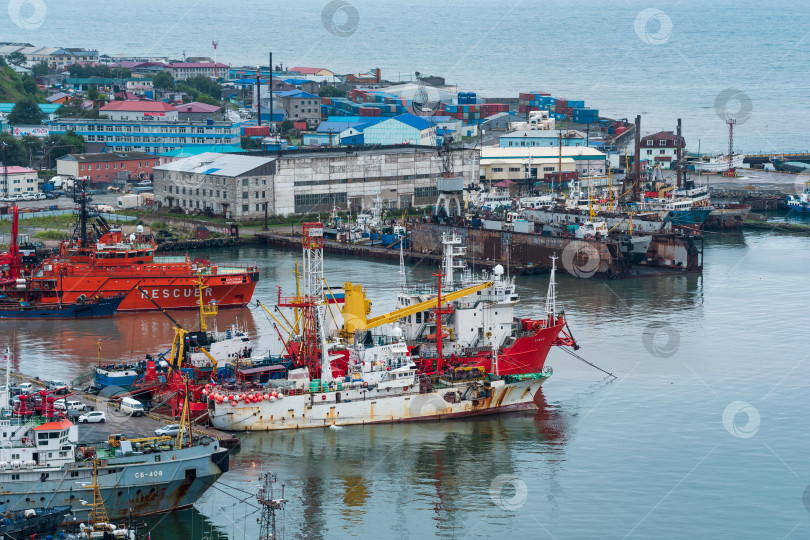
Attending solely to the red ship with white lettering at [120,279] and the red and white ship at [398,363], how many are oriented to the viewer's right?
2

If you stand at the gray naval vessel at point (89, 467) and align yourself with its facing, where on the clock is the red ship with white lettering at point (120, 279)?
The red ship with white lettering is roughly at 9 o'clock from the gray naval vessel.

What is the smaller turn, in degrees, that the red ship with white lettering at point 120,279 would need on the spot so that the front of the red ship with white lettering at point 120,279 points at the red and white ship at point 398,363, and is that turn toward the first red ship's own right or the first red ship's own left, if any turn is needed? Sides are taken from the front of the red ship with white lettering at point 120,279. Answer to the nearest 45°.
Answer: approximately 45° to the first red ship's own right

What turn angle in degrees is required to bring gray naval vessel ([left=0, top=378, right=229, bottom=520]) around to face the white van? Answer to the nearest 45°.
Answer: approximately 90° to its left

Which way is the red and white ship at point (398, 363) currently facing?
to the viewer's right

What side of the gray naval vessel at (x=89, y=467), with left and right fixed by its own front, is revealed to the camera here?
right

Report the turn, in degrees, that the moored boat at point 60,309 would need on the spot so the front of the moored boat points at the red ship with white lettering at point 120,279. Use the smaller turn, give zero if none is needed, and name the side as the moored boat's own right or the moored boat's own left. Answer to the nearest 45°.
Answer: approximately 45° to the moored boat's own left

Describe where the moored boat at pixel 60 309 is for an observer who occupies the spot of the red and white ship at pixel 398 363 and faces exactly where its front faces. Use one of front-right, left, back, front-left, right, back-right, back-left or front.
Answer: back-left

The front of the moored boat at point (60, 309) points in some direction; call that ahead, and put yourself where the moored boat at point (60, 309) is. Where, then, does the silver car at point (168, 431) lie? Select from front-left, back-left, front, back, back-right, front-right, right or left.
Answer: right

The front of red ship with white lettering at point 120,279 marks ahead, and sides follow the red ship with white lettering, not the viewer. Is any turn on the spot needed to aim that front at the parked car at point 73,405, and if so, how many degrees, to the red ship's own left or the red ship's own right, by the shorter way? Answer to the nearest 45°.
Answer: approximately 90° to the red ship's own right

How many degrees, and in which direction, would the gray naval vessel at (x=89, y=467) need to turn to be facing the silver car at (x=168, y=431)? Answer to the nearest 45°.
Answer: approximately 45° to its left

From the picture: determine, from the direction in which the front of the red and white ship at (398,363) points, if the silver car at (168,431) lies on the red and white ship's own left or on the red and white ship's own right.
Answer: on the red and white ship's own right

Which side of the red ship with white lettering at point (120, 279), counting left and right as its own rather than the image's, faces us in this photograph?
right

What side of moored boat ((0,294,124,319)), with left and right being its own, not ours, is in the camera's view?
right

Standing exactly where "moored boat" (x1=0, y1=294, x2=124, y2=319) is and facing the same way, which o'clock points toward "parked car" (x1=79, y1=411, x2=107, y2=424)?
The parked car is roughly at 3 o'clock from the moored boat.
